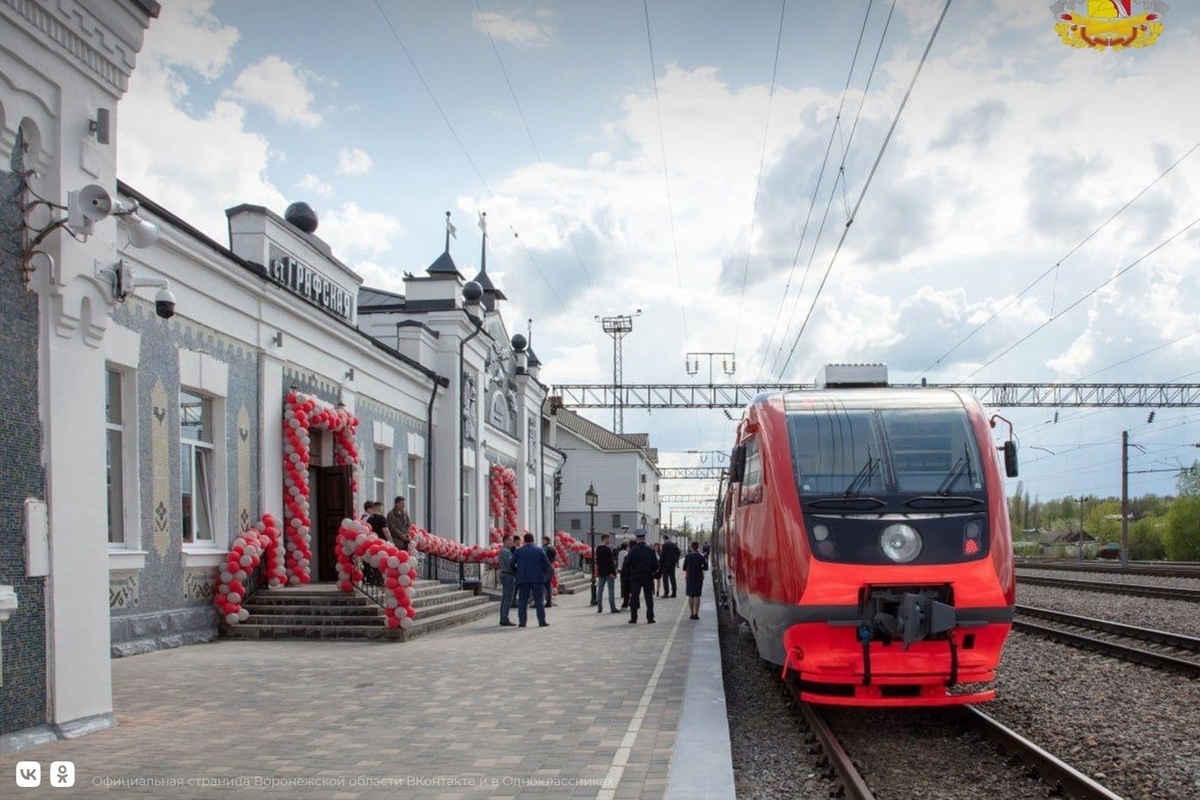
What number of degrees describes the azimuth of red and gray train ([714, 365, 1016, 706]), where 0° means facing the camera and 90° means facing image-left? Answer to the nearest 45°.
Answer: approximately 0°

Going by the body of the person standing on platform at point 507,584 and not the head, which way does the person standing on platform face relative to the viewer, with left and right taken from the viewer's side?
facing to the right of the viewer

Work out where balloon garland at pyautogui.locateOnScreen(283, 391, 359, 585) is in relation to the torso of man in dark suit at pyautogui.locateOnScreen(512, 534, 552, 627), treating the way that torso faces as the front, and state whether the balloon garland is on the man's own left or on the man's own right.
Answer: on the man's own left

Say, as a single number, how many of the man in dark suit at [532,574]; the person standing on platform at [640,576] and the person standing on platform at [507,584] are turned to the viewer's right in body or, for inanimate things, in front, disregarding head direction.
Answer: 1

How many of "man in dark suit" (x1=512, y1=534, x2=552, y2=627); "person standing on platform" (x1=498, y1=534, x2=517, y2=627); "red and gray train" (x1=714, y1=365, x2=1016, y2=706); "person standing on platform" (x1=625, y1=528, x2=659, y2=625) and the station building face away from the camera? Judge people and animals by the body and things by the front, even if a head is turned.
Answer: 2

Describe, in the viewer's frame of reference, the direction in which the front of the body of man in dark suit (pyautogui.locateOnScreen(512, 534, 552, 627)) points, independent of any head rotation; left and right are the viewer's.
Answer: facing away from the viewer

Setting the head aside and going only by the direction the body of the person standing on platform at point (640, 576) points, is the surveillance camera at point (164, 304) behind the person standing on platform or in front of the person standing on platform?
behind

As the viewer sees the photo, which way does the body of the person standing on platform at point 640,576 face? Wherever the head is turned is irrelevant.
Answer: away from the camera
